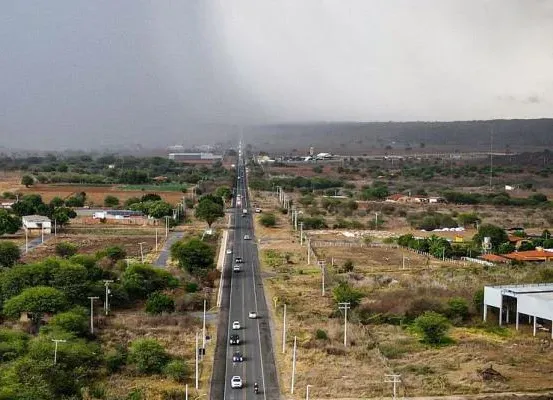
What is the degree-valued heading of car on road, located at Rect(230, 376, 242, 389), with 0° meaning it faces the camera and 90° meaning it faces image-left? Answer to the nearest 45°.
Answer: approximately 0°

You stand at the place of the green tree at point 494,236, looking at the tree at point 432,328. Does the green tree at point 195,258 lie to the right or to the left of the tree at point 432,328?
right

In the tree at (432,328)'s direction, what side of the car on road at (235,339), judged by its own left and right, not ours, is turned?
left

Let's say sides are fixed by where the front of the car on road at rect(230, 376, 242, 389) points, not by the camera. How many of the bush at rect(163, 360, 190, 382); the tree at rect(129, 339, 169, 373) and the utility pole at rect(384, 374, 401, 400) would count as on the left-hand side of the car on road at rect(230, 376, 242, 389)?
1

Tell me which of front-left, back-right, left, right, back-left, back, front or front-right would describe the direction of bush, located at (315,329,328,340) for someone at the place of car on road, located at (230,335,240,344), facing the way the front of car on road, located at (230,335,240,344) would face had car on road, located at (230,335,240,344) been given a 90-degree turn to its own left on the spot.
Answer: front

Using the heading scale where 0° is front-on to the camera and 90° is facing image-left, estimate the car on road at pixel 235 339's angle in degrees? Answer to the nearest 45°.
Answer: approximately 0°

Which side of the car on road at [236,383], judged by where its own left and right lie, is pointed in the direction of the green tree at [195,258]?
back

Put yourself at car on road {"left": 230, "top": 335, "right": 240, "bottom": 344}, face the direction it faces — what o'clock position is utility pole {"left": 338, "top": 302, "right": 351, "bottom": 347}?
The utility pole is roughly at 8 o'clock from the car on road.

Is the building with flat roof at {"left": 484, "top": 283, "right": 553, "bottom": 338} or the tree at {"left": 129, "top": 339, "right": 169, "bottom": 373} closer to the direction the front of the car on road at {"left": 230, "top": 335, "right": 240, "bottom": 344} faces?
the tree

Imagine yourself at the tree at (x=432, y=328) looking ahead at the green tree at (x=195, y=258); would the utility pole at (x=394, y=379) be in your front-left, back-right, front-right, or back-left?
back-left

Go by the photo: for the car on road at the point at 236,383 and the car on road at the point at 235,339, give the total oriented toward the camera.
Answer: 2

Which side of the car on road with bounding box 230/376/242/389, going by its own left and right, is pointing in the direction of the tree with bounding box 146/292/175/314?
back
